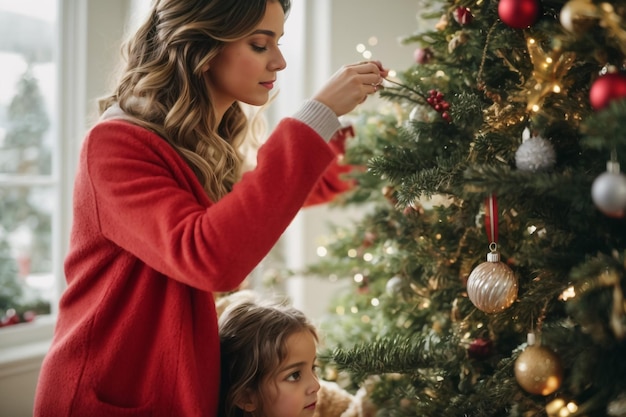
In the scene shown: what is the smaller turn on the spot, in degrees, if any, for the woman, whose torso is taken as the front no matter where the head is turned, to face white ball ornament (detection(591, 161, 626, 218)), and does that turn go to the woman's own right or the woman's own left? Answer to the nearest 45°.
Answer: approximately 45° to the woman's own right

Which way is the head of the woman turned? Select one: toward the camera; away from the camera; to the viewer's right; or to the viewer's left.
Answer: to the viewer's right

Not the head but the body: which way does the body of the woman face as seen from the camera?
to the viewer's right
